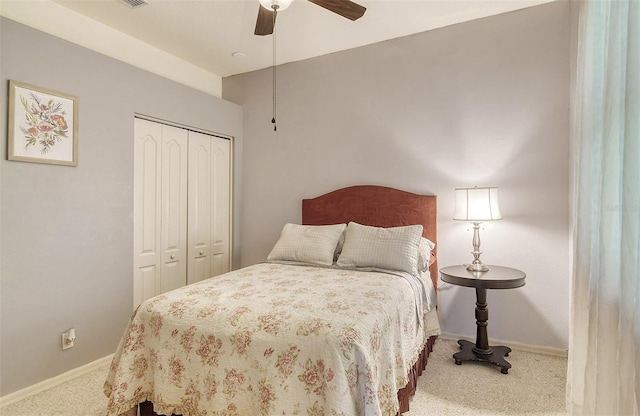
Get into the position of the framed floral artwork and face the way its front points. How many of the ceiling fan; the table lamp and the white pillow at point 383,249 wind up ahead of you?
3

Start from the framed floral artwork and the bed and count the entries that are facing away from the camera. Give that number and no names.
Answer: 0

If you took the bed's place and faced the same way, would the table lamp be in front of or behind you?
behind

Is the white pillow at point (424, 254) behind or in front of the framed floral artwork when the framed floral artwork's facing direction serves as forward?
in front

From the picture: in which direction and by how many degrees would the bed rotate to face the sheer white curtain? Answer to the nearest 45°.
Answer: approximately 90° to its left

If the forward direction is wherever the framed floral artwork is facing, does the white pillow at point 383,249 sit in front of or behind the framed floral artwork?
in front

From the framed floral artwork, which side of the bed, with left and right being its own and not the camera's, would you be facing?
right

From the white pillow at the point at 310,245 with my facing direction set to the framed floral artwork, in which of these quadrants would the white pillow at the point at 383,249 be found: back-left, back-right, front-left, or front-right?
back-left

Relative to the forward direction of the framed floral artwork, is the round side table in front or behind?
in front
